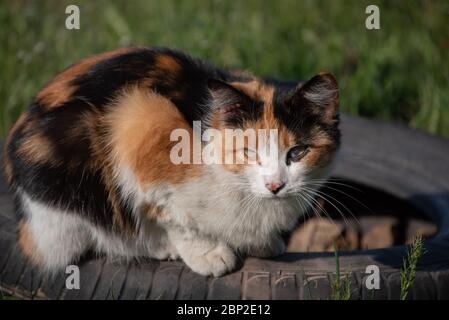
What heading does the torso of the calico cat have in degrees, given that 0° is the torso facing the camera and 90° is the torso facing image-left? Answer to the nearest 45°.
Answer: approximately 315°
